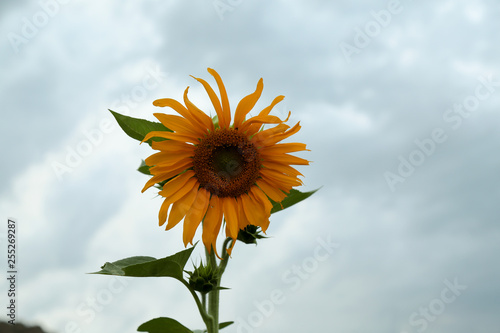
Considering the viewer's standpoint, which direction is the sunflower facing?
facing the viewer
